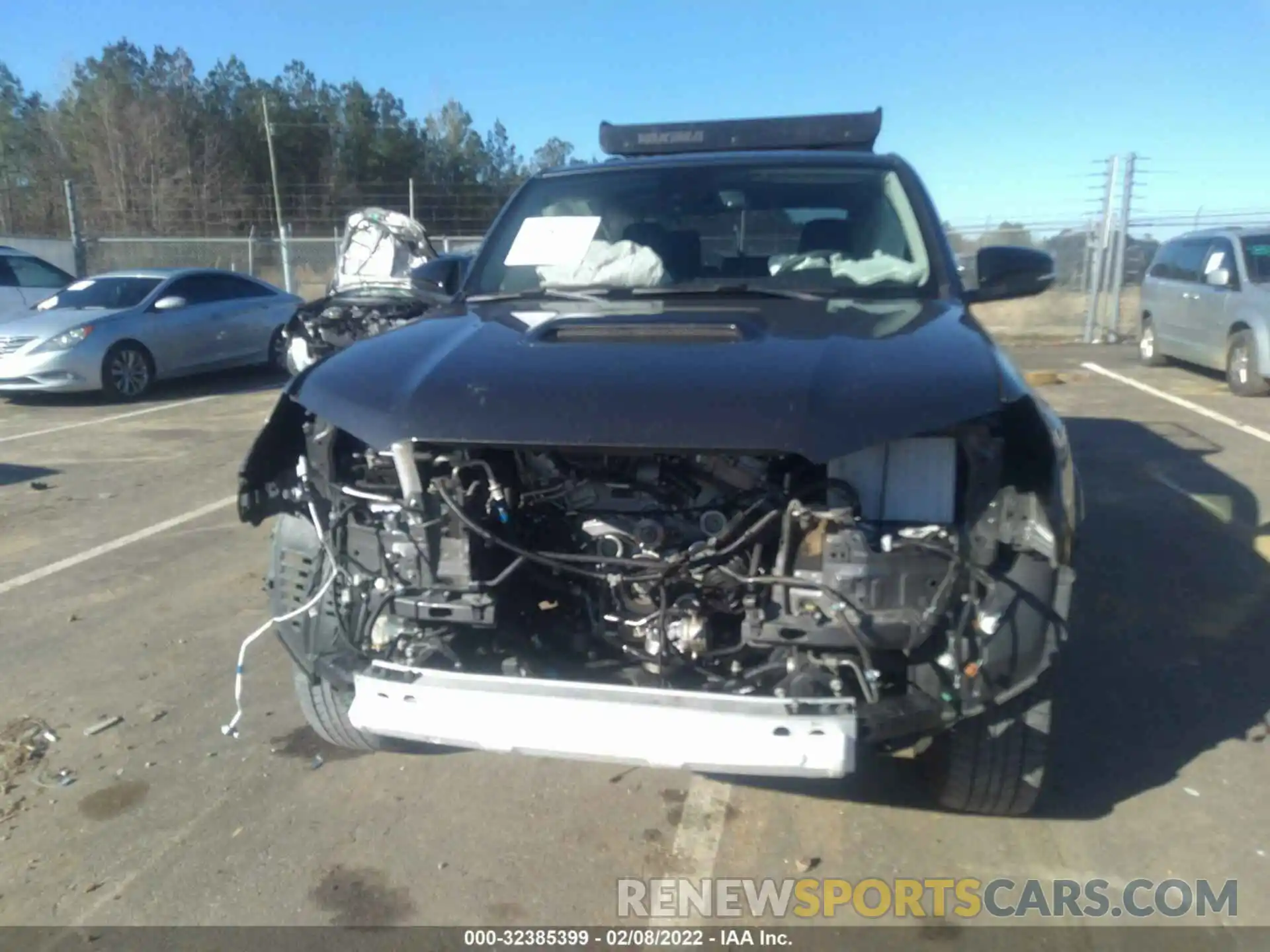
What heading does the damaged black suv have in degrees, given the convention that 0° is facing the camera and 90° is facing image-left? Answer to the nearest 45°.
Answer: approximately 0°

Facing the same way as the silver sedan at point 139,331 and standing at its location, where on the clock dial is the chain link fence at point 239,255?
The chain link fence is roughly at 5 o'clock from the silver sedan.

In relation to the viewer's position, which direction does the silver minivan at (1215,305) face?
facing the viewer and to the right of the viewer

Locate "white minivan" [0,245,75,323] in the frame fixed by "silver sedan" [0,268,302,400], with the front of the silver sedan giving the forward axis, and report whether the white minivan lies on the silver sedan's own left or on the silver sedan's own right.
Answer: on the silver sedan's own right

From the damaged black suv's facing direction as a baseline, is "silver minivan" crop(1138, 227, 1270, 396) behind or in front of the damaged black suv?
behind

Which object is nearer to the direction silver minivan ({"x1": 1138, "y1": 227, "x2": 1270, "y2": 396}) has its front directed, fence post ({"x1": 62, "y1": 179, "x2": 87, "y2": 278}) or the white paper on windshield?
the white paper on windshield

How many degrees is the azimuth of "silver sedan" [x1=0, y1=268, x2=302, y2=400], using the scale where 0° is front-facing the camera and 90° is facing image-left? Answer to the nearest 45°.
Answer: approximately 45°

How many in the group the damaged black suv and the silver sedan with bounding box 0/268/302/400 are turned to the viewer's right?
0

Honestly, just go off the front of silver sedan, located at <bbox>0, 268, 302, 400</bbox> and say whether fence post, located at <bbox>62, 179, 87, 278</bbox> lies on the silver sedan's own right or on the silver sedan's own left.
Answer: on the silver sedan's own right

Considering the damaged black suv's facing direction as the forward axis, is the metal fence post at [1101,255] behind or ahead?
behind
